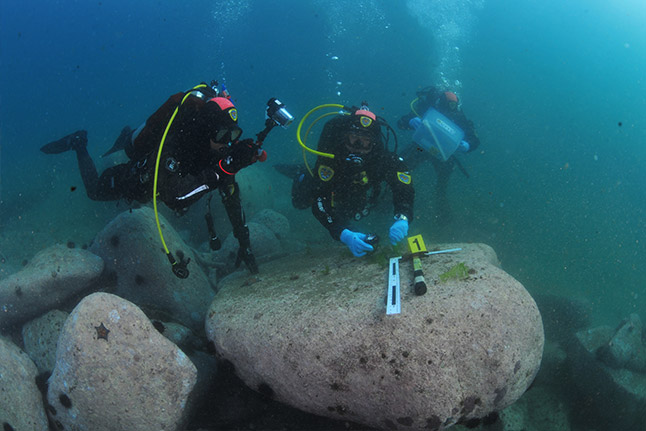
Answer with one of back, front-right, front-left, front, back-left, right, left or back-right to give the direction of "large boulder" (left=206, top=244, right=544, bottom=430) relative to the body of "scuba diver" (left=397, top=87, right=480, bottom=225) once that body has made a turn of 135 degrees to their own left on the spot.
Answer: back-right

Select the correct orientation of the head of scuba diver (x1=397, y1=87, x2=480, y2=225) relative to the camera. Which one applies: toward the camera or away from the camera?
toward the camera

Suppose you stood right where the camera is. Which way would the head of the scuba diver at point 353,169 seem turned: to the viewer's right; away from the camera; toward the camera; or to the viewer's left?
toward the camera

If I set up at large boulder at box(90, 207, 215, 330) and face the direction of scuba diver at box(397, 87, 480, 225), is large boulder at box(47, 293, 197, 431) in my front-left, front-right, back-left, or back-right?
back-right

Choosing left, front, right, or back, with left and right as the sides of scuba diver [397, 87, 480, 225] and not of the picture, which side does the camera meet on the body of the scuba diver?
front

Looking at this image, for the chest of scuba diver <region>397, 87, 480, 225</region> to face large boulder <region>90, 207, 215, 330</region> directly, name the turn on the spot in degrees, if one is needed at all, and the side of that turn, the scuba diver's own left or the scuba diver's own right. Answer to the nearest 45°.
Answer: approximately 45° to the scuba diver's own right

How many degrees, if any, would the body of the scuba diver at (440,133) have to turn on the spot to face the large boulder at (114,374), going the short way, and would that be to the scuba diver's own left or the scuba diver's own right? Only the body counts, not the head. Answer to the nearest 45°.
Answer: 0° — they already face it

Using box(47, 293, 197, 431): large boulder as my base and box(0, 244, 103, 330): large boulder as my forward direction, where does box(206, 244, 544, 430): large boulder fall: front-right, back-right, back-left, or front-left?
back-right
